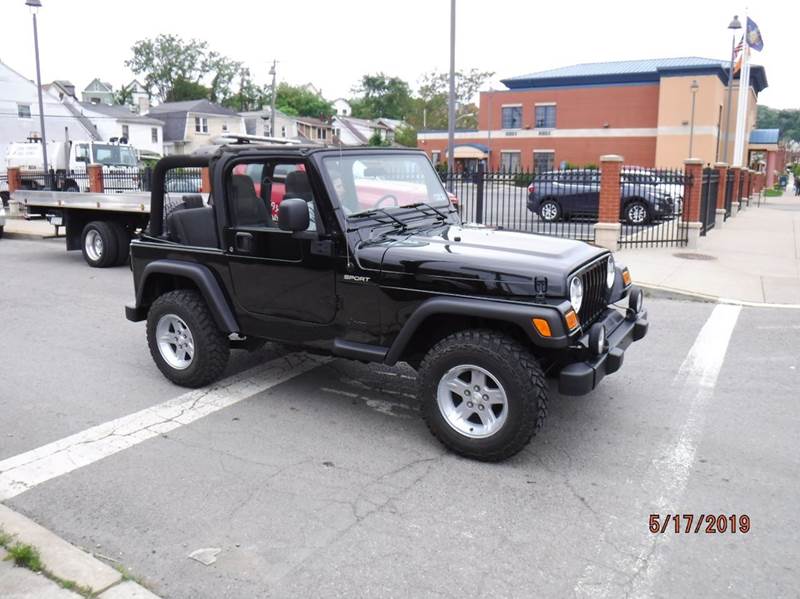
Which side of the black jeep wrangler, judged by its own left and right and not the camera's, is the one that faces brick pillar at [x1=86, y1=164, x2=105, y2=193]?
back

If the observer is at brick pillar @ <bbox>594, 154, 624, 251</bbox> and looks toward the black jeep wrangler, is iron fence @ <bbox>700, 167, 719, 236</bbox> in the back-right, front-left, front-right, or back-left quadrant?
back-left

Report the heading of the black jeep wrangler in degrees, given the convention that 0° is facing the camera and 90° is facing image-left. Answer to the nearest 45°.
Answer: approximately 315°

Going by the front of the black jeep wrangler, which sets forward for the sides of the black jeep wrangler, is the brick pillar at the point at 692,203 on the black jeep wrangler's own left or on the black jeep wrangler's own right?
on the black jeep wrangler's own left
